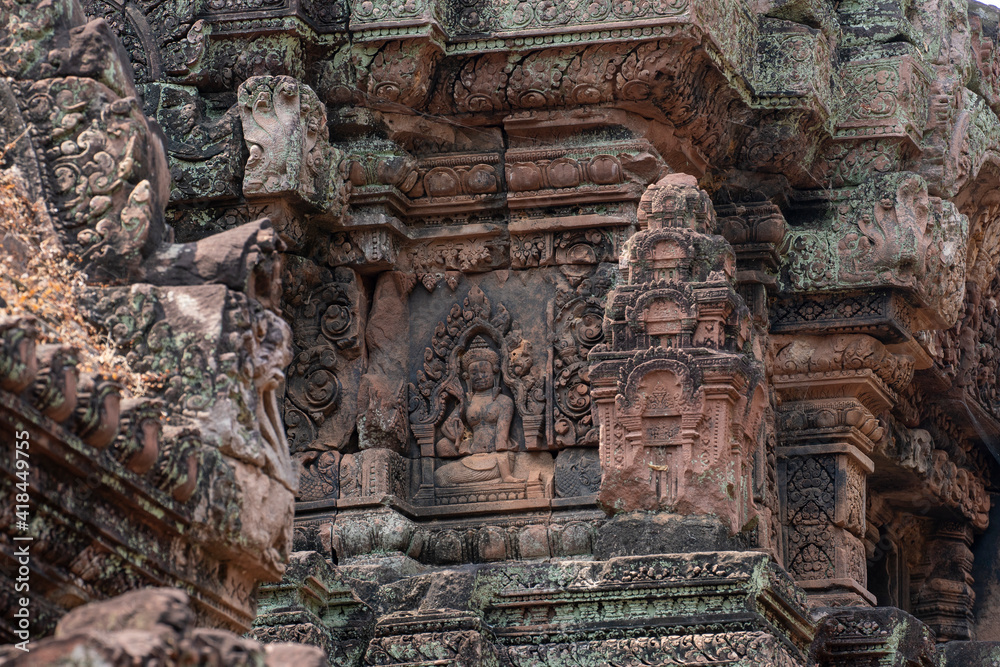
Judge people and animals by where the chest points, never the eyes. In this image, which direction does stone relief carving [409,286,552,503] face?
toward the camera
